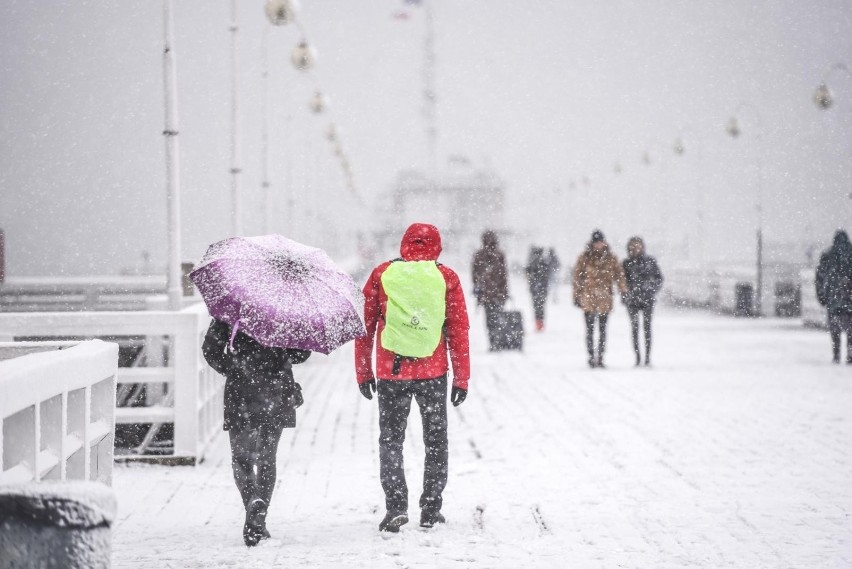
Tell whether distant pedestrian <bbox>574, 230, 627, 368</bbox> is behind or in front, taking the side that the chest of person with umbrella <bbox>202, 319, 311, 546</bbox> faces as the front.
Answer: in front

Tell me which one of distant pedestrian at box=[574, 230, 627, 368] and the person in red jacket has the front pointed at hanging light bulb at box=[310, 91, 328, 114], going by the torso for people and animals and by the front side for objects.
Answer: the person in red jacket

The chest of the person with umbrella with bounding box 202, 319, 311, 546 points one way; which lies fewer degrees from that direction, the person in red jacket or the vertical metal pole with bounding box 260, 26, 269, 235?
the vertical metal pole

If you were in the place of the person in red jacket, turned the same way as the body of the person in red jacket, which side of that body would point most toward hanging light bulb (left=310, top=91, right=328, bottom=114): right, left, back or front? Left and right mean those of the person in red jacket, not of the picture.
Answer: front

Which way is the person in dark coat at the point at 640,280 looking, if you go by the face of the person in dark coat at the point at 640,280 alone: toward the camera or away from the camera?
toward the camera

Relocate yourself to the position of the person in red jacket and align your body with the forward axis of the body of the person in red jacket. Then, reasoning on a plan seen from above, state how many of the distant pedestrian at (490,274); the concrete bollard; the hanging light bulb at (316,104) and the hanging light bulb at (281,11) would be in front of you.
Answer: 3

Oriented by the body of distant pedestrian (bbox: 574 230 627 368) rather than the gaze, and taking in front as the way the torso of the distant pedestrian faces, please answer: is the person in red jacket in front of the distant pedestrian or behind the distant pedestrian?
in front

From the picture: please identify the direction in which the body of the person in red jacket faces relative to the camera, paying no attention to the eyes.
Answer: away from the camera

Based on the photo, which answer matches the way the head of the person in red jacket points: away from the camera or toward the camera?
away from the camera

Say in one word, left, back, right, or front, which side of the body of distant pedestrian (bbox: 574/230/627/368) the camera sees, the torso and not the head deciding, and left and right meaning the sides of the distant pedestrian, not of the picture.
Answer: front

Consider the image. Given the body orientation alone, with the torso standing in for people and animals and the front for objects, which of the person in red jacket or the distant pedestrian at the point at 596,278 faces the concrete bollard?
the distant pedestrian

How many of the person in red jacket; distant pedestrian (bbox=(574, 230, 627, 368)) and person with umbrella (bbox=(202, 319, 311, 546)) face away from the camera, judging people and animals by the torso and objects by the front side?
2

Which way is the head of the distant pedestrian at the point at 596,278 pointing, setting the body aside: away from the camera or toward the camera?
toward the camera

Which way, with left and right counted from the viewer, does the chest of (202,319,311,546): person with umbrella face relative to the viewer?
facing away from the viewer

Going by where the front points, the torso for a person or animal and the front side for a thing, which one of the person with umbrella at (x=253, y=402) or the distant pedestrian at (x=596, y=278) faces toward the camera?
the distant pedestrian

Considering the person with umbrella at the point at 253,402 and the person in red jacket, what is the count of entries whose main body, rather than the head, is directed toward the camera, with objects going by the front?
0

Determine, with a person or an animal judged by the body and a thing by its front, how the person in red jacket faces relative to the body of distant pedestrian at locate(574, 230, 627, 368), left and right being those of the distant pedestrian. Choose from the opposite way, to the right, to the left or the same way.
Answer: the opposite way

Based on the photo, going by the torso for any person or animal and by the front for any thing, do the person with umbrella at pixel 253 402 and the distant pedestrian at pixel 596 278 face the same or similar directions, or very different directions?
very different directions

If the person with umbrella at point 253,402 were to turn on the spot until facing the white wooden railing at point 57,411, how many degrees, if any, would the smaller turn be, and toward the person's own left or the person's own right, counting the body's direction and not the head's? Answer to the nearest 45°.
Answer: approximately 135° to the person's own left
